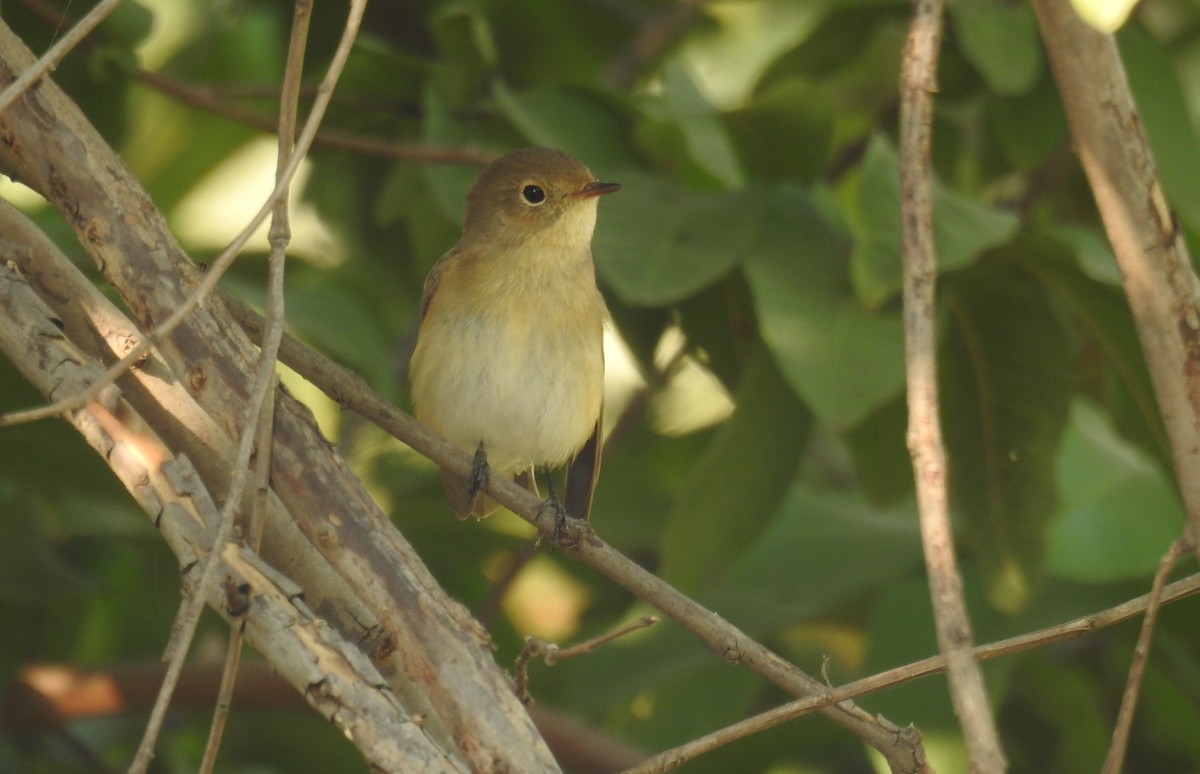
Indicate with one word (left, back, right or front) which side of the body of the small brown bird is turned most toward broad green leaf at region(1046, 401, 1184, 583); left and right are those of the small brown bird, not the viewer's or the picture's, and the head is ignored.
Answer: left

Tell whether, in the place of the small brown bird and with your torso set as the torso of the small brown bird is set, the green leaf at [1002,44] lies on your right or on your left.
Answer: on your left

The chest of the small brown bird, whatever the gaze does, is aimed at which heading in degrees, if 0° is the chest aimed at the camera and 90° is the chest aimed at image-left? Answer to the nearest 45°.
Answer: approximately 0°
